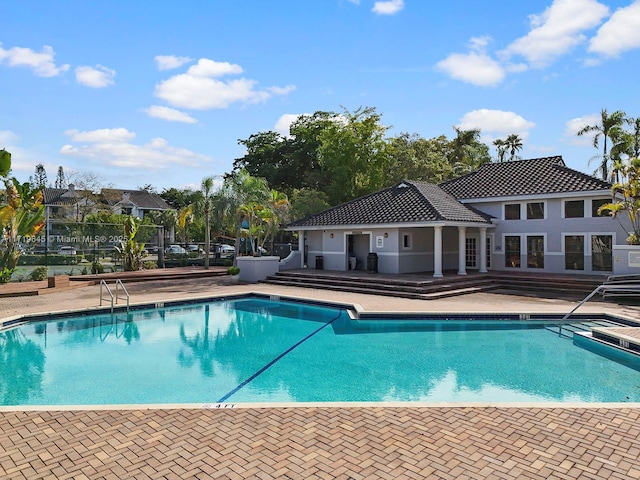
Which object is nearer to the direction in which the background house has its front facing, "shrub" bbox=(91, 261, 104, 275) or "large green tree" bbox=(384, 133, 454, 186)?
the shrub

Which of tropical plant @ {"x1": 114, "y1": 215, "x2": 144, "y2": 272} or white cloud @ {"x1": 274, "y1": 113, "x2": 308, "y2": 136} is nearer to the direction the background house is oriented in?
the tropical plant

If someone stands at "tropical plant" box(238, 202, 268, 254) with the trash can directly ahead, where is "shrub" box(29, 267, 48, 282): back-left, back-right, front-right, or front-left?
back-right

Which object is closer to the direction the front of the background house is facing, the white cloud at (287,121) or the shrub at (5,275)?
the shrub

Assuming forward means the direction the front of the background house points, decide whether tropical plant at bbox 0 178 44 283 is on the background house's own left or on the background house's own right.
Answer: on the background house's own right

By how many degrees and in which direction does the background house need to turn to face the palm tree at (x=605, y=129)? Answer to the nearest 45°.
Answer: approximately 135° to its left

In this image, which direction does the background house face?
toward the camera

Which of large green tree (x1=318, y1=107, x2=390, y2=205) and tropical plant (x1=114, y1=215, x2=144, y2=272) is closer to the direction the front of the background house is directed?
the tropical plant
